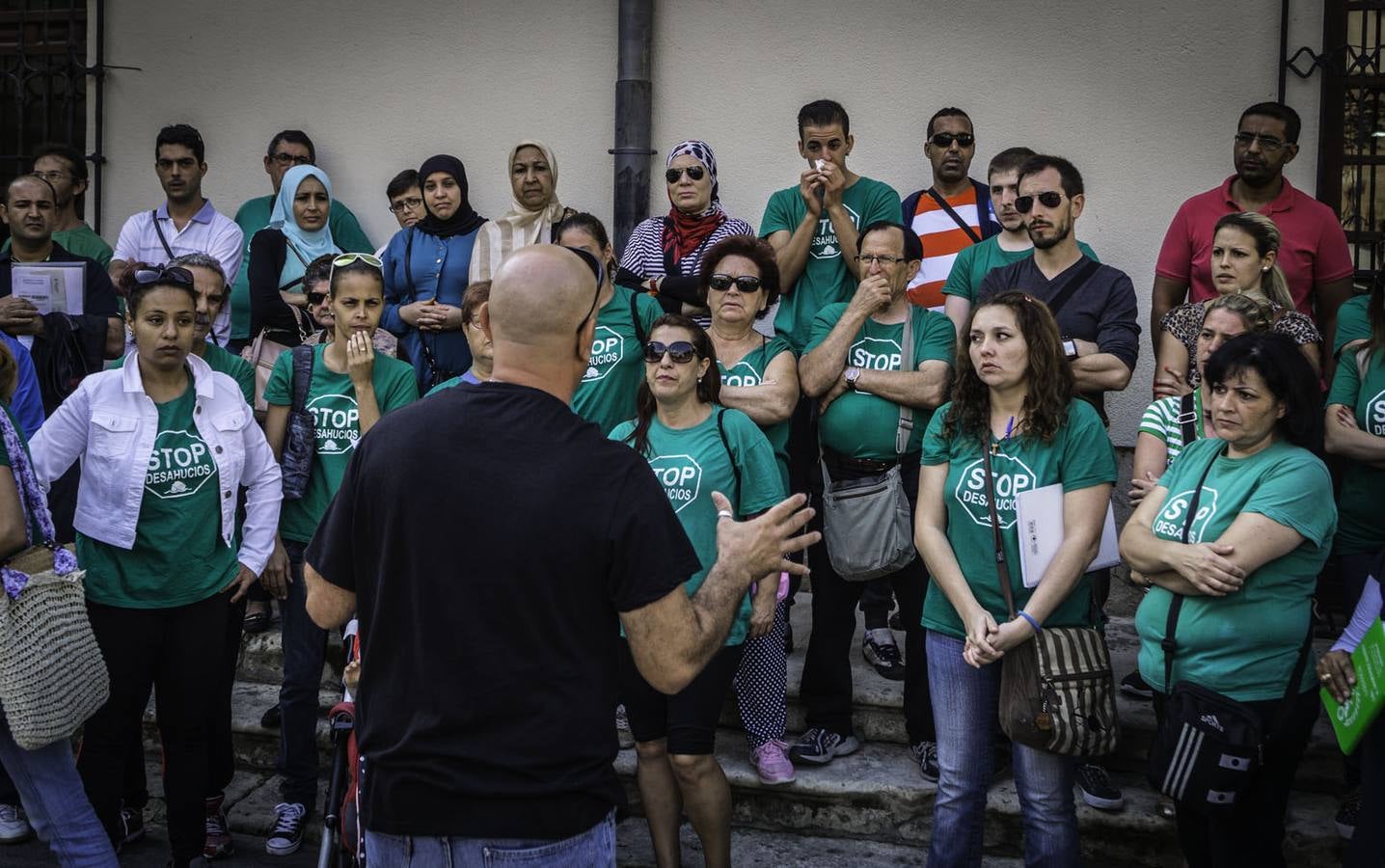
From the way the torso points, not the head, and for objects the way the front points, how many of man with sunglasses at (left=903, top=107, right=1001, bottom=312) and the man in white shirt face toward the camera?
2

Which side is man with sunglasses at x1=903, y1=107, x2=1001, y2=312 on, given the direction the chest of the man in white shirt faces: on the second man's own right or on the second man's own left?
on the second man's own left

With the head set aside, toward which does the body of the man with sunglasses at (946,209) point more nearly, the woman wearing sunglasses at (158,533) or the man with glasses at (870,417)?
the man with glasses

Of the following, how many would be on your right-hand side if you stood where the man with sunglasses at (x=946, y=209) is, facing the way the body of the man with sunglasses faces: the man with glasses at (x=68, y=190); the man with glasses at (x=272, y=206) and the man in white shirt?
3

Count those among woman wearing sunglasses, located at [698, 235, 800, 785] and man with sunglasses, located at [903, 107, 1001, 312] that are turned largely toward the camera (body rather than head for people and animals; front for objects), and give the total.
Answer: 2

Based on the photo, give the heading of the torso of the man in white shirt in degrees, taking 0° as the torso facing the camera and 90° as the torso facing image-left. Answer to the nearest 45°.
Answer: approximately 0°

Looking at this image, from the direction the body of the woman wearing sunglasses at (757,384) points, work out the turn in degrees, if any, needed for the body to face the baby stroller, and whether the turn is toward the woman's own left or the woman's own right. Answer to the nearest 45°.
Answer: approximately 45° to the woman's own right

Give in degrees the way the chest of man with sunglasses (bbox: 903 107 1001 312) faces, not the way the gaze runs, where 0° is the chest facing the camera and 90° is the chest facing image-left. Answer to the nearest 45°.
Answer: approximately 0°
